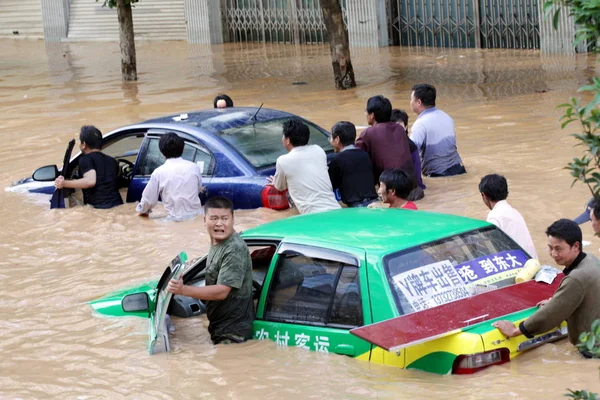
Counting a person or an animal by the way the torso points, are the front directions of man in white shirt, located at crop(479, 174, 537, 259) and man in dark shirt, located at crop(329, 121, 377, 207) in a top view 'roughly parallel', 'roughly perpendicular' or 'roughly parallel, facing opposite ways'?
roughly parallel

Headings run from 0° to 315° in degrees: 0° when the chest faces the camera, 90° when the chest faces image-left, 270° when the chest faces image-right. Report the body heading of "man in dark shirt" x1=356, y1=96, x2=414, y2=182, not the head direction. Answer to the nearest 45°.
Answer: approximately 135°

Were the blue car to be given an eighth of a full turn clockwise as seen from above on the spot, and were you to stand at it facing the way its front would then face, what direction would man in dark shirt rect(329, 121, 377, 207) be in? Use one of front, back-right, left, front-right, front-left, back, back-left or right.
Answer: back-right

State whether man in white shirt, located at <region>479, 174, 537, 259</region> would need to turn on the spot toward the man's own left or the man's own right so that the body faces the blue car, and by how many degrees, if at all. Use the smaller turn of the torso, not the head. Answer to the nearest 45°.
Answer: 0° — they already face it

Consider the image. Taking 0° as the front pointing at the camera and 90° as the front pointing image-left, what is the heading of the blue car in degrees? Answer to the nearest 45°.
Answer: approximately 135°

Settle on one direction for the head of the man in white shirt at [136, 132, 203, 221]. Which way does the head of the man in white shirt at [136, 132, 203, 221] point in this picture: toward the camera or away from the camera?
away from the camera

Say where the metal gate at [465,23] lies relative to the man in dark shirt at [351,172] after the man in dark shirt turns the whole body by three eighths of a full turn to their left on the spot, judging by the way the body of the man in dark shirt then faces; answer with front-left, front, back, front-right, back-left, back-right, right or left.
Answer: back

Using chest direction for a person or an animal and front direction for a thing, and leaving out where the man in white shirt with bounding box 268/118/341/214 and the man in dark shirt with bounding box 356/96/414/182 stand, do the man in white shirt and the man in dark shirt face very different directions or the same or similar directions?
same or similar directions

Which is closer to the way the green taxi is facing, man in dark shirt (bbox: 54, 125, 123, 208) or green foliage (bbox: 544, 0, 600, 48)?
the man in dark shirt

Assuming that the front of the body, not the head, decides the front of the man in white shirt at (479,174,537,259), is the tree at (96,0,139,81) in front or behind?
in front

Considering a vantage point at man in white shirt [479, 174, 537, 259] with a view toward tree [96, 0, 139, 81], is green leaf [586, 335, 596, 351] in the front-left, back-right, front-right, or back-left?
back-left

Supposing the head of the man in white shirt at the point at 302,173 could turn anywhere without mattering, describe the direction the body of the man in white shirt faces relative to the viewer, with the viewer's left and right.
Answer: facing away from the viewer and to the left of the viewer

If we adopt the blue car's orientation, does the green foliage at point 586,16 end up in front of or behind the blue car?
behind

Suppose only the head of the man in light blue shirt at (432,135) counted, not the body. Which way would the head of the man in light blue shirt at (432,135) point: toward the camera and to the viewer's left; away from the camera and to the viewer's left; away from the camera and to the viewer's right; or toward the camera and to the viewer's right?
away from the camera and to the viewer's left

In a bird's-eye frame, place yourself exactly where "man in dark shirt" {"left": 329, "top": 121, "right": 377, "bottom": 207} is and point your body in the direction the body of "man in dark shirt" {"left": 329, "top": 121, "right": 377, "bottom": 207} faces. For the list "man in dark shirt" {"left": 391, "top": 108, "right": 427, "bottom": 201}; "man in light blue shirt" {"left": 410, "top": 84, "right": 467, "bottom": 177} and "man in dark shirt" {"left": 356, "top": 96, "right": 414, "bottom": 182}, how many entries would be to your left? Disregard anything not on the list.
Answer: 0

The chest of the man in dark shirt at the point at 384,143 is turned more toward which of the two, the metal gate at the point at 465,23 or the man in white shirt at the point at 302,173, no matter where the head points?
the metal gate

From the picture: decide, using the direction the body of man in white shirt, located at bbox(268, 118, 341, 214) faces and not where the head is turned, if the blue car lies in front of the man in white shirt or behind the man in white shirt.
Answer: in front
